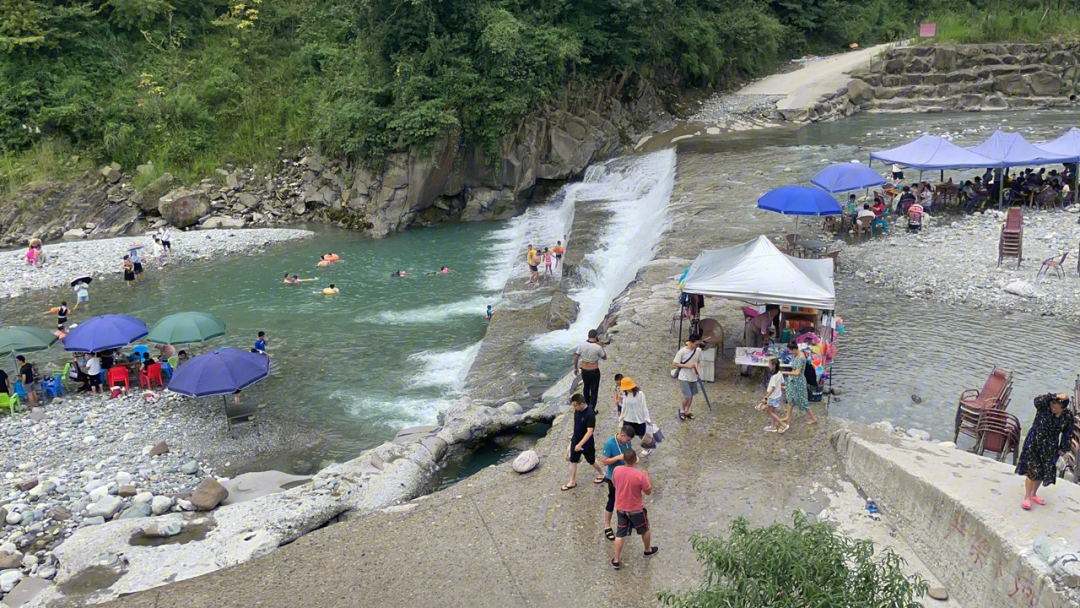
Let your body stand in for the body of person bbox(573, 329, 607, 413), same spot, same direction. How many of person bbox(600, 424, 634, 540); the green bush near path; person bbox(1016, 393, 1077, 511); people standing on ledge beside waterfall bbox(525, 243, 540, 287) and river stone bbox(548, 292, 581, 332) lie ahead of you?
2

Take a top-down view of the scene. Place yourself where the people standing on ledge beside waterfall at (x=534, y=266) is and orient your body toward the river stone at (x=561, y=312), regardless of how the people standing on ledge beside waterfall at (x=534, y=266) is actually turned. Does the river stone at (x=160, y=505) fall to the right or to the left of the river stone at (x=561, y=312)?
right

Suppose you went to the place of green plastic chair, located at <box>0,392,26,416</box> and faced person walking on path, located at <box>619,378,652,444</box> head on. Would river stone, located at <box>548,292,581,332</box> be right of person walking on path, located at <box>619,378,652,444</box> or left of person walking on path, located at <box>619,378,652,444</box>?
left

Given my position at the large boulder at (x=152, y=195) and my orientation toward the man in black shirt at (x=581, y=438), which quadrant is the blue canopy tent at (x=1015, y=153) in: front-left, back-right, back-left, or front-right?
front-left
